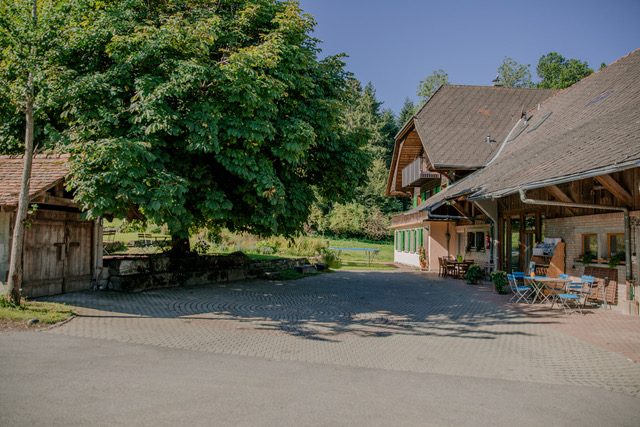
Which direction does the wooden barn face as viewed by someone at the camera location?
facing the viewer and to the right of the viewer

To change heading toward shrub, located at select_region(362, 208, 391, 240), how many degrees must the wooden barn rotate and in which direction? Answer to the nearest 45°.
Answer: approximately 90° to its left

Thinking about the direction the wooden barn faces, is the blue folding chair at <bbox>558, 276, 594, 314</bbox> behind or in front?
in front

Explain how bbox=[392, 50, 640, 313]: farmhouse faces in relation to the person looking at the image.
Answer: facing the viewer and to the left of the viewer

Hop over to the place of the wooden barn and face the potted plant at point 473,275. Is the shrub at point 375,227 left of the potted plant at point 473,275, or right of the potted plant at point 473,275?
left

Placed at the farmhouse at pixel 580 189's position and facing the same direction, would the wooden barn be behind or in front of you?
in front

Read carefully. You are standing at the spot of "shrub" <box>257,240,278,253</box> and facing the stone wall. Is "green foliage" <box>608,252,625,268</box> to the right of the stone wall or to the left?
left

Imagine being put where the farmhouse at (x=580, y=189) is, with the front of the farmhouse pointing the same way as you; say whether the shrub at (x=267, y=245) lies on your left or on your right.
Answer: on your right

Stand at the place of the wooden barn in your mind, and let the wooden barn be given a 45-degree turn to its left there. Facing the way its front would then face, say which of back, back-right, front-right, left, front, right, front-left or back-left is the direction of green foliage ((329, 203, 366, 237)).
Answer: front-left

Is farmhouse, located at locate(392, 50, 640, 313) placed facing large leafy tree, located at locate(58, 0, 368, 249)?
yes
